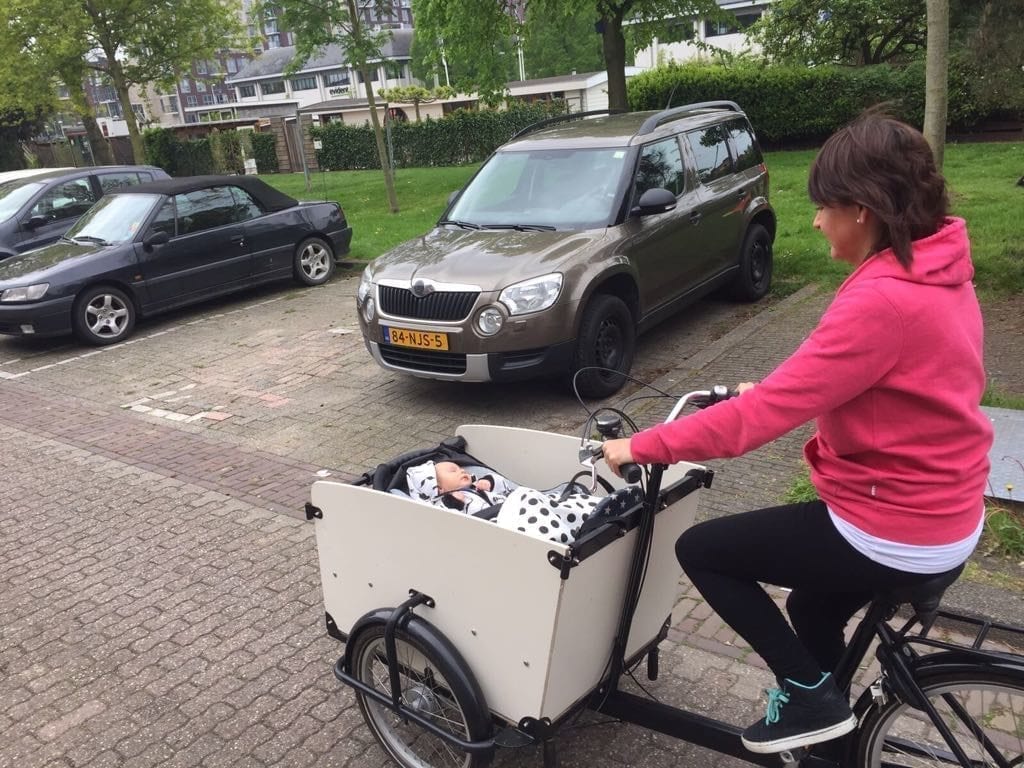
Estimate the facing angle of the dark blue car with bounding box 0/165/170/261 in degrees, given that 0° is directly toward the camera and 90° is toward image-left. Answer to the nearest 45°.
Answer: approximately 45°

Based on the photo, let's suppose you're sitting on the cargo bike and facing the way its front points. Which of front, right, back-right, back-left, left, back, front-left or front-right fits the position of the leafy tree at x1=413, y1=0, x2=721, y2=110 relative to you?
front-right

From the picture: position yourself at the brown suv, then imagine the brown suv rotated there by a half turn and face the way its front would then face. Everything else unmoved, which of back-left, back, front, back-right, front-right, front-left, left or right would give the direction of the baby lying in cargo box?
back-right

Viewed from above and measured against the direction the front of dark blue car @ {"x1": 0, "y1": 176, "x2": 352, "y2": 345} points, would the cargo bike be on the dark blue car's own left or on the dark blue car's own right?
on the dark blue car's own left

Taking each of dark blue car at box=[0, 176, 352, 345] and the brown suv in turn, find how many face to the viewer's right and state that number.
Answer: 0

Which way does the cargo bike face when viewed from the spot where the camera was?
facing away from the viewer and to the left of the viewer

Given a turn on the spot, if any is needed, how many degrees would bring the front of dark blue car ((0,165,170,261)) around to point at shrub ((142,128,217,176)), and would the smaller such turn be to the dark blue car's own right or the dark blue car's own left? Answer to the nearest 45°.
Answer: approximately 135° to the dark blue car's own right

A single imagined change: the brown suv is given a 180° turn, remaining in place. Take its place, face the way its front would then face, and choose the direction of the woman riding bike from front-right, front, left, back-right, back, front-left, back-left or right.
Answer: back-right

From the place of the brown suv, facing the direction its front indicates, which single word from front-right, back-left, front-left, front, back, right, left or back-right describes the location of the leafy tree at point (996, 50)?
back

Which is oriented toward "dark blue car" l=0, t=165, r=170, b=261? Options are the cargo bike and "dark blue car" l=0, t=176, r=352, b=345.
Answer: the cargo bike

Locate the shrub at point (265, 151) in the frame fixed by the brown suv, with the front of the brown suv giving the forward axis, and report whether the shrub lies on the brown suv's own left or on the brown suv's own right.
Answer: on the brown suv's own right

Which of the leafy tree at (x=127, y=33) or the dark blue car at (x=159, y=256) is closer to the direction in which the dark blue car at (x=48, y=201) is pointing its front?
the dark blue car
